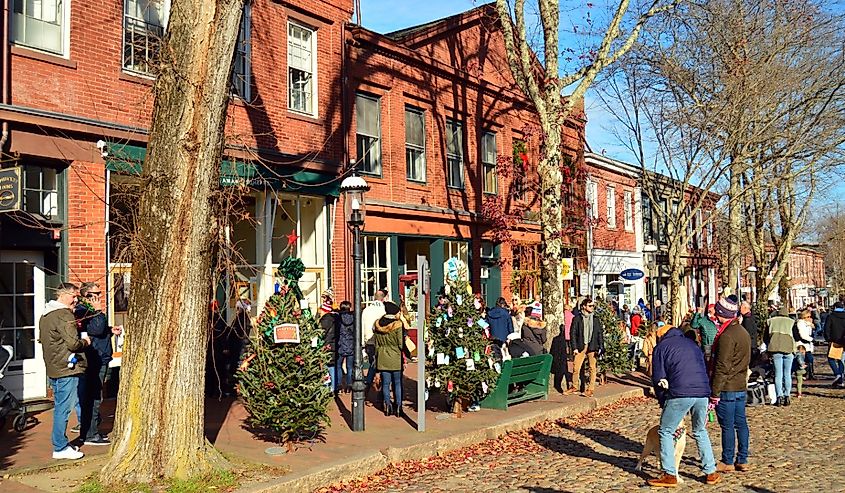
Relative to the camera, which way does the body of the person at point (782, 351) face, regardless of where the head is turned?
away from the camera

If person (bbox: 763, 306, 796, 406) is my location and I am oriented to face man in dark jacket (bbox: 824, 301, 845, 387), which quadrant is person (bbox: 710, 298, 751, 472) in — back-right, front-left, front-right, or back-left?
back-right

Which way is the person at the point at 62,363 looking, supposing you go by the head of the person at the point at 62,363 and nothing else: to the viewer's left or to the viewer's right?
to the viewer's right

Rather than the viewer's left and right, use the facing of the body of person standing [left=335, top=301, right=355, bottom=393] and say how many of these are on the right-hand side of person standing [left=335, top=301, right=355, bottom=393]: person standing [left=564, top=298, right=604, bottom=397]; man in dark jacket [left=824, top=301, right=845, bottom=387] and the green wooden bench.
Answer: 3

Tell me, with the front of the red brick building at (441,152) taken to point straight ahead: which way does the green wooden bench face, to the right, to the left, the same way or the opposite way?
the opposite way

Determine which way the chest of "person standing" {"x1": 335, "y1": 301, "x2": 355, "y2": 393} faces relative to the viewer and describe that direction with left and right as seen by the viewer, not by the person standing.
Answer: facing away from the viewer

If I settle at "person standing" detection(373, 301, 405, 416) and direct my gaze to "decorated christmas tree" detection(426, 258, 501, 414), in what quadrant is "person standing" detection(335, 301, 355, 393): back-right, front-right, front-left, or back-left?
back-left

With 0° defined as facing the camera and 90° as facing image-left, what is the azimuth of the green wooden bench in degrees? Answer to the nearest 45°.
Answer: approximately 135°

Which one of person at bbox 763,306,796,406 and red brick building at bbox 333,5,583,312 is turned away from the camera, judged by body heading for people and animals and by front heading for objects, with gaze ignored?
the person

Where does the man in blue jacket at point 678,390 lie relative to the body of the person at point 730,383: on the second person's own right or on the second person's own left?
on the second person's own left
